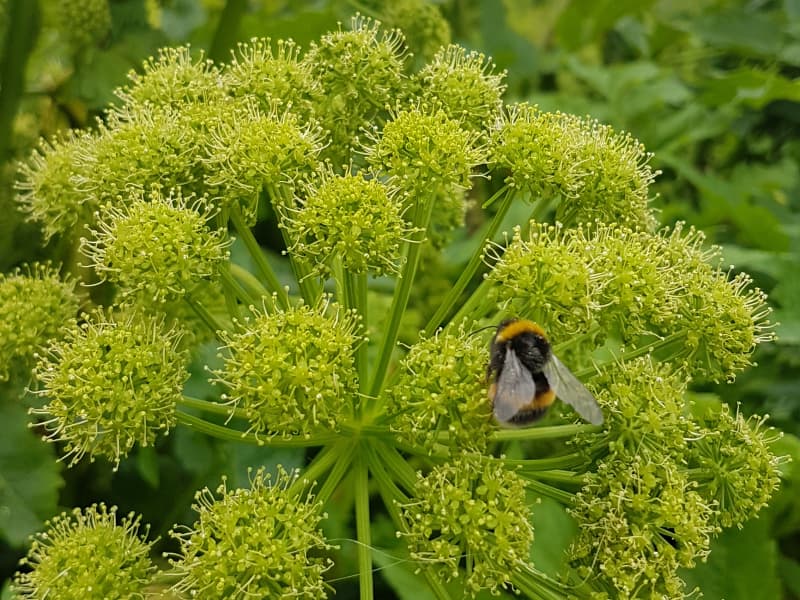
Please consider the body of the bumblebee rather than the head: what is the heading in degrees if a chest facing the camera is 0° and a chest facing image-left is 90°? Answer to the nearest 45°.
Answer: approximately 180°

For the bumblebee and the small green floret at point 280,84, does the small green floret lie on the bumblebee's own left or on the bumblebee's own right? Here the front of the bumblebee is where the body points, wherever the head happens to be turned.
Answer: on the bumblebee's own left
